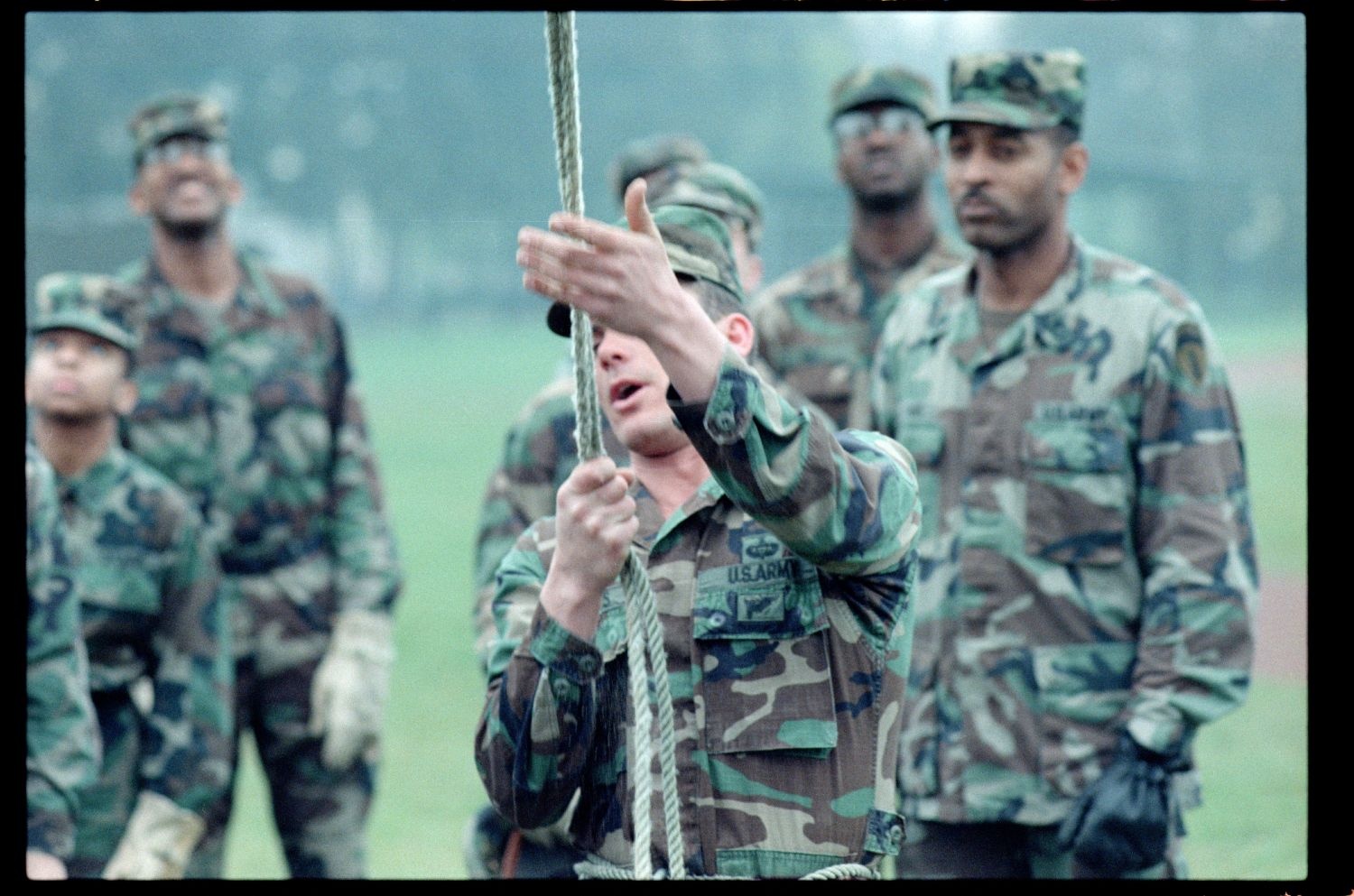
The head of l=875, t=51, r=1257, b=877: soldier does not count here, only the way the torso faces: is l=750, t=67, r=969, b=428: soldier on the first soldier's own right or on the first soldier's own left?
on the first soldier's own right

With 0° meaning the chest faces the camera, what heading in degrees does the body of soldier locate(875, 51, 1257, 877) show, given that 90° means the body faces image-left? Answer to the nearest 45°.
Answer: approximately 45°

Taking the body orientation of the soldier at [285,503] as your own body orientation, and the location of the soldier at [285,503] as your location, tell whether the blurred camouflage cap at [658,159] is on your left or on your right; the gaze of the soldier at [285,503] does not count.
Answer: on your left

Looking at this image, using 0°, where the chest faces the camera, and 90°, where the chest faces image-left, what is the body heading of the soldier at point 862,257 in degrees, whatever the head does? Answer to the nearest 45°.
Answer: approximately 0°

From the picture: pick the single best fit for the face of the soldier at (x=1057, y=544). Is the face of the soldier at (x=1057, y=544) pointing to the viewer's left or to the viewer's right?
to the viewer's left

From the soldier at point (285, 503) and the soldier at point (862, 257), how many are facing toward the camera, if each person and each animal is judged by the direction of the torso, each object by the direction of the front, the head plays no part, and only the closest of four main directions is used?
2

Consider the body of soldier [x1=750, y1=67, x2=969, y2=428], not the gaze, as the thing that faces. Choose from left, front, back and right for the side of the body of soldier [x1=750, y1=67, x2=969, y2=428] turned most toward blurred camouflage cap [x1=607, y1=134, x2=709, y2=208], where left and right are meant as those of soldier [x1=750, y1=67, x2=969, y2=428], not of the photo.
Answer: right

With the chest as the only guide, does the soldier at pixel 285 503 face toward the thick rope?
yes

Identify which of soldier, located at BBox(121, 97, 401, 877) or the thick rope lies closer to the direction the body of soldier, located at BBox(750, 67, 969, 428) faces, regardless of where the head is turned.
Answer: the thick rope

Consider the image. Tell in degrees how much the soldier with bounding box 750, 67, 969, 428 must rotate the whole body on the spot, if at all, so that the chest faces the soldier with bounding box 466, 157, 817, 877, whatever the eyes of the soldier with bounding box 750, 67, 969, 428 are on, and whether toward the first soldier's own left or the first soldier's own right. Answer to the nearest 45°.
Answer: approximately 45° to the first soldier's own right
